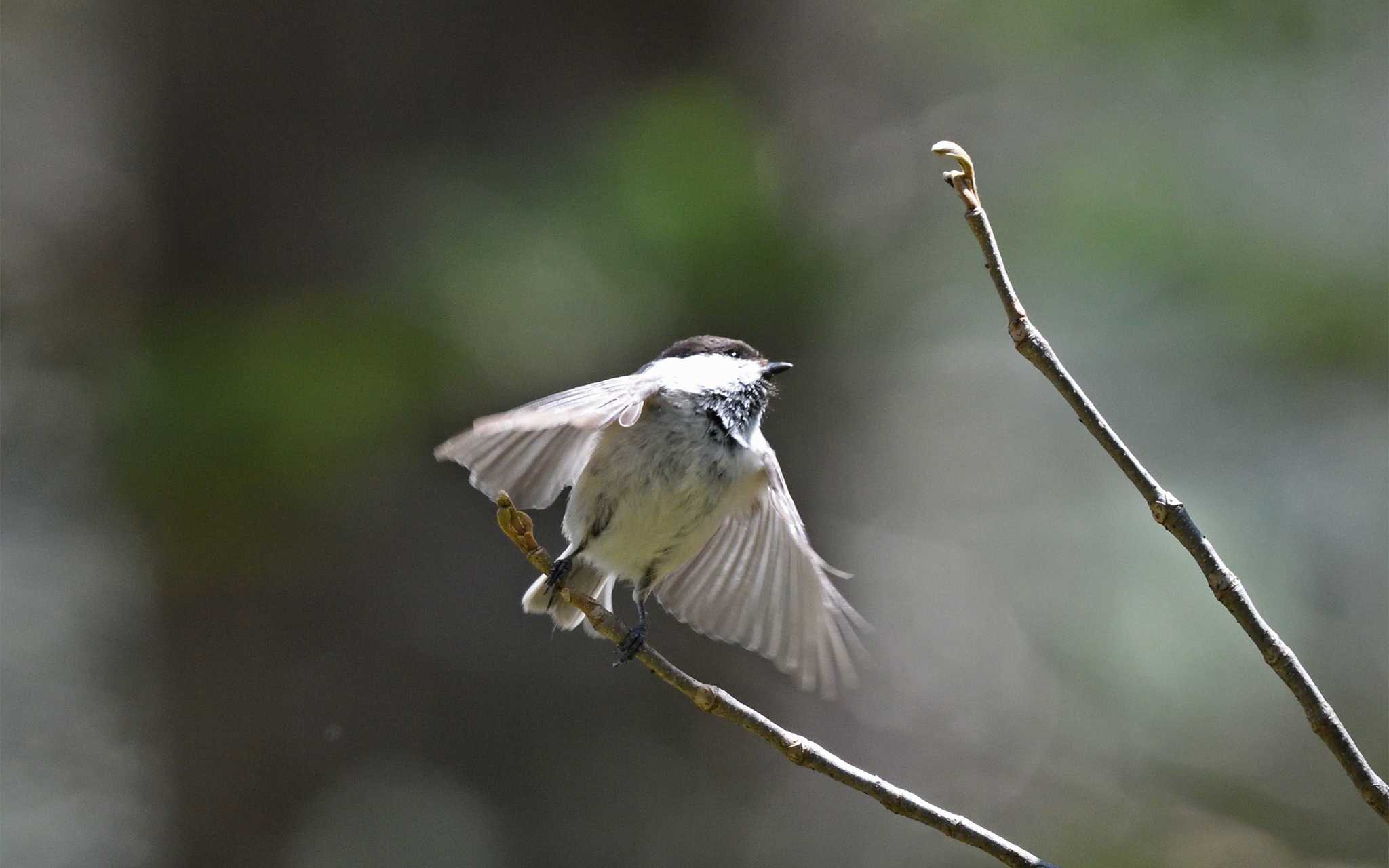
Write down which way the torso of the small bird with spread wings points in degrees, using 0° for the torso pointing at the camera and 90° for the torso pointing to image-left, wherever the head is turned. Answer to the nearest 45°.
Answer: approximately 315°
